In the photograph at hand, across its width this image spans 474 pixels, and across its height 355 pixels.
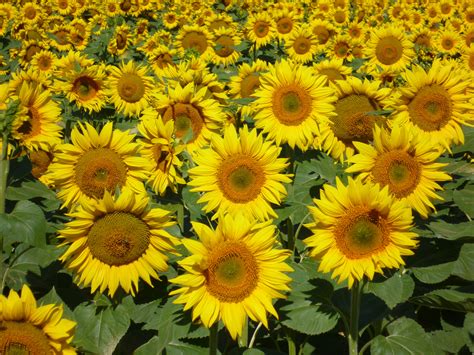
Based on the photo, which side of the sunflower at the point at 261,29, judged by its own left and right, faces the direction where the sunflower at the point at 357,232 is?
front

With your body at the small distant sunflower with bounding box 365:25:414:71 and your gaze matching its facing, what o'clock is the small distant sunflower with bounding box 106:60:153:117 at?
the small distant sunflower with bounding box 106:60:153:117 is roughly at 2 o'clock from the small distant sunflower with bounding box 365:25:414:71.

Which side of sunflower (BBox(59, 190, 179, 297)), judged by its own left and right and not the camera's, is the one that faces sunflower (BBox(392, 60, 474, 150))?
left

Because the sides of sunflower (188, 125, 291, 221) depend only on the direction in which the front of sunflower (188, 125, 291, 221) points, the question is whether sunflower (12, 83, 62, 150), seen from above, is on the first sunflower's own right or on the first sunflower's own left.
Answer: on the first sunflower's own right

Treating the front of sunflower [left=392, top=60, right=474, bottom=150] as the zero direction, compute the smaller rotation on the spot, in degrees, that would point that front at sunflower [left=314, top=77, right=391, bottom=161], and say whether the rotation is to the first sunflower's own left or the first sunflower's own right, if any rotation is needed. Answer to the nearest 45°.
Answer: approximately 90° to the first sunflower's own right

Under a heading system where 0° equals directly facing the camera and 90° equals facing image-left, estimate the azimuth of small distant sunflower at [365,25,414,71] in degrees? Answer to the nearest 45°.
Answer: approximately 0°

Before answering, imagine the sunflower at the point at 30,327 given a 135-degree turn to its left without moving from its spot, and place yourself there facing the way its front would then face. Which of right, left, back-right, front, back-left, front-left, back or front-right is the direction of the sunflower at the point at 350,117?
front

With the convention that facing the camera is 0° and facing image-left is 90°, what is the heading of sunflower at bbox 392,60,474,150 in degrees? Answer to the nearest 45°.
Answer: approximately 0°

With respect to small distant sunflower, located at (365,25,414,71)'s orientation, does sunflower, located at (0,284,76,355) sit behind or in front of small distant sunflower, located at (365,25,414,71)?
in front

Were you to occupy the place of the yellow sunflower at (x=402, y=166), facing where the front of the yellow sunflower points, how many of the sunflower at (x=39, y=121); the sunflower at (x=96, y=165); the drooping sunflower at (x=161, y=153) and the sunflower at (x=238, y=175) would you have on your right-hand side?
4

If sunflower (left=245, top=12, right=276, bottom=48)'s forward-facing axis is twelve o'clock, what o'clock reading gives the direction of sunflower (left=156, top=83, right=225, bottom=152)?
sunflower (left=156, top=83, right=225, bottom=152) is roughly at 12 o'clock from sunflower (left=245, top=12, right=276, bottom=48).

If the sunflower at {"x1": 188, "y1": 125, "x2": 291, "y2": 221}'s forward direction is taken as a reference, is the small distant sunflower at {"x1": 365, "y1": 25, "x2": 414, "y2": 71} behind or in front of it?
behind

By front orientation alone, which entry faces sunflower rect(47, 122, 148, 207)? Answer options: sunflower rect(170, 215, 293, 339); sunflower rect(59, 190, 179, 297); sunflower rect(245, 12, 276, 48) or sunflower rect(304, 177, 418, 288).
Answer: sunflower rect(245, 12, 276, 48)

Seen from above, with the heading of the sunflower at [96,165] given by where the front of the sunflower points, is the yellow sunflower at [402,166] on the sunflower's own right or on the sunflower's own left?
on the sunflower's own left

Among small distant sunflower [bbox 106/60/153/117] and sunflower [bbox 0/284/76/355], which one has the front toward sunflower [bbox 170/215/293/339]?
the small distant sunflower
